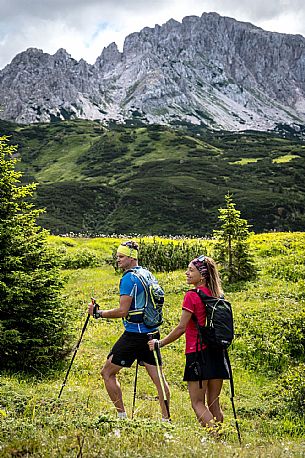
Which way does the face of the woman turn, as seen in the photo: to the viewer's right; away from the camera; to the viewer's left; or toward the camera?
to the viewer's left

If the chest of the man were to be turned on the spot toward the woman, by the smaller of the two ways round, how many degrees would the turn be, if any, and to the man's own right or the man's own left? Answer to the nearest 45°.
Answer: approximately 135° to the man's own left

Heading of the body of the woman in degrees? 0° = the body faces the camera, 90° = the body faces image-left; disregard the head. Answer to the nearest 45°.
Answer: approximately 90°

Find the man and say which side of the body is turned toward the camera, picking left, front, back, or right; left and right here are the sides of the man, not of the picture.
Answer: left

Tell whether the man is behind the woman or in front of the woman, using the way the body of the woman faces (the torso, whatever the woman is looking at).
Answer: in front

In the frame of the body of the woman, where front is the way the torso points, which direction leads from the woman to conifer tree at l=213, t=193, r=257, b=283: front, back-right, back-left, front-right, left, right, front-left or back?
right

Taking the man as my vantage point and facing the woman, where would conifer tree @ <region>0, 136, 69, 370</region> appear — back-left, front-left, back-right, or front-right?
back-left

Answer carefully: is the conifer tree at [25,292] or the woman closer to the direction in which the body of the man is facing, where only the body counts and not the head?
the conifer tree

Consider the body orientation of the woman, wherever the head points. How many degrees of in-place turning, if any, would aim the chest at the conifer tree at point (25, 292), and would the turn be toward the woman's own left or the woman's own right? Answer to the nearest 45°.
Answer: approximately 45° to the woman's own right
